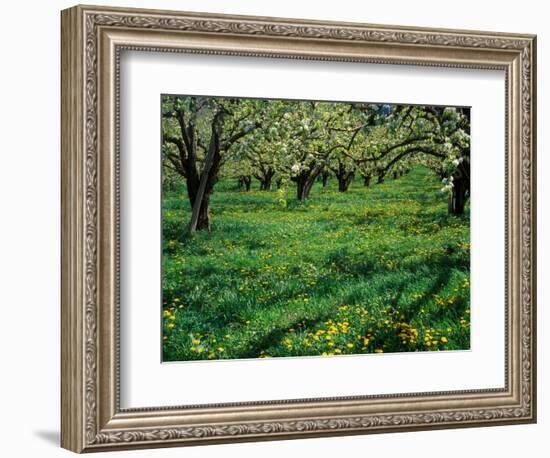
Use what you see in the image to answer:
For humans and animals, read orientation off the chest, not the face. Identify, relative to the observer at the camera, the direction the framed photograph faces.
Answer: facing the viewer and to the right of the viewer
